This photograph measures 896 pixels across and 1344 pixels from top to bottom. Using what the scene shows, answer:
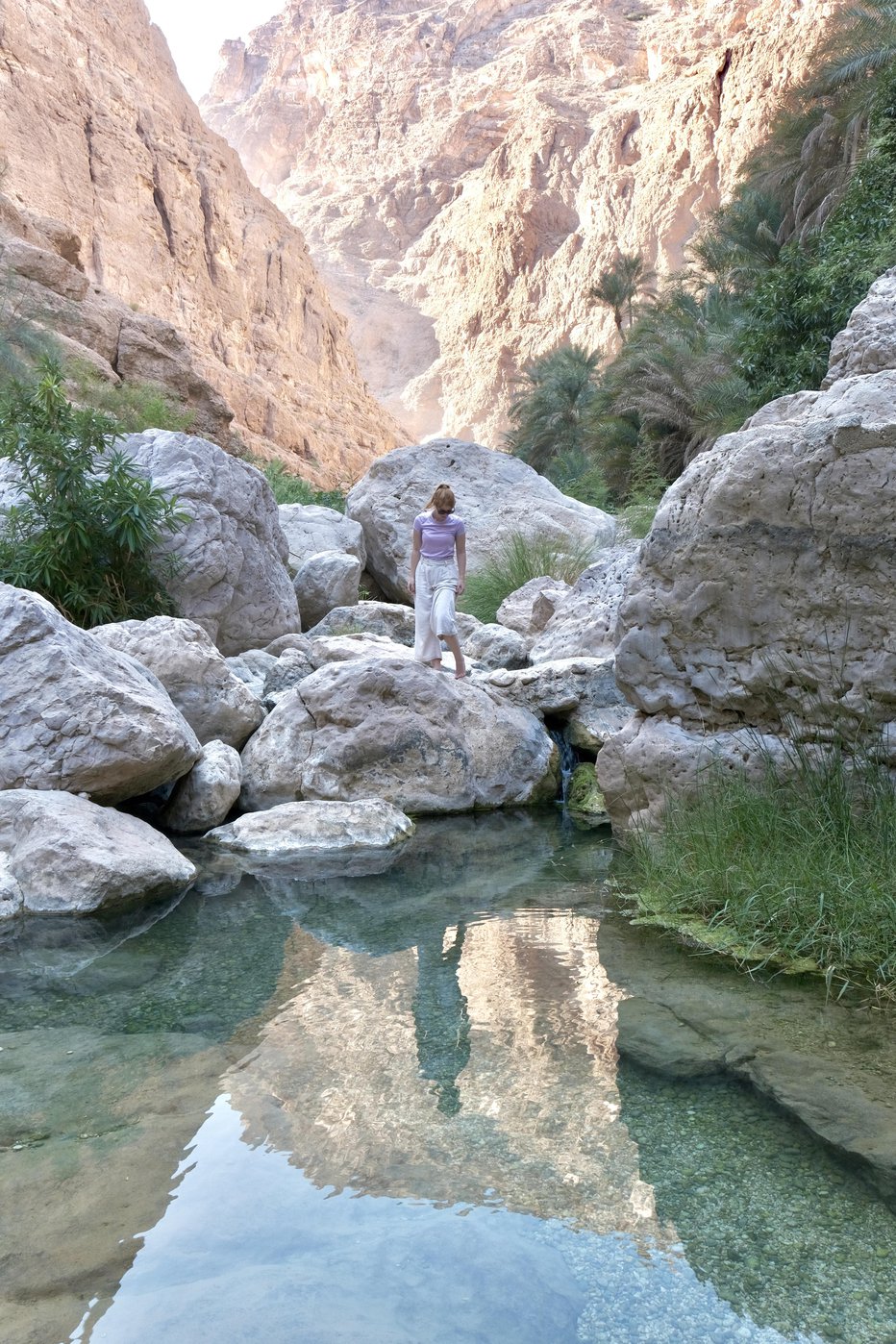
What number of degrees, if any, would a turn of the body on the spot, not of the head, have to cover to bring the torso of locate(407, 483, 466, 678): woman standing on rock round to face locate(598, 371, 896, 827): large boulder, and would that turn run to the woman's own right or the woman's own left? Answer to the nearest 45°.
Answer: approximately 45° to the woman's own left

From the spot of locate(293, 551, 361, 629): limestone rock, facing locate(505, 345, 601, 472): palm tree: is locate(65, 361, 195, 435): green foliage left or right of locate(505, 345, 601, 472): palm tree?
left

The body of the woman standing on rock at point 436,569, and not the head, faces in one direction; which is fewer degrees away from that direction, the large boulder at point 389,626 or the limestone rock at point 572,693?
the limestone rock

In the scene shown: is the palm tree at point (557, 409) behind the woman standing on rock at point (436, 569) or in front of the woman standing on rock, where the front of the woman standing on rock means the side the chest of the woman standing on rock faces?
behind

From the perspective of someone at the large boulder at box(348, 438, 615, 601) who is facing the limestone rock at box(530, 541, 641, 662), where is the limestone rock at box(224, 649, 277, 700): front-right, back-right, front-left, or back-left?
front-right

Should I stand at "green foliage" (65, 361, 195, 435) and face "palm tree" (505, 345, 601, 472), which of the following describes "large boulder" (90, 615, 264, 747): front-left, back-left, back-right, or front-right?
back-right

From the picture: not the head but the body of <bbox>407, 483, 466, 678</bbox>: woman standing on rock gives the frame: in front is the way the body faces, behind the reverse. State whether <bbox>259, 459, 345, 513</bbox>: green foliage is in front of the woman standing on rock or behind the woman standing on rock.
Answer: behind

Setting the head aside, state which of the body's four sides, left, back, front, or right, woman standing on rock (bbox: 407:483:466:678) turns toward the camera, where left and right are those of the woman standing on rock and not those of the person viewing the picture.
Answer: front

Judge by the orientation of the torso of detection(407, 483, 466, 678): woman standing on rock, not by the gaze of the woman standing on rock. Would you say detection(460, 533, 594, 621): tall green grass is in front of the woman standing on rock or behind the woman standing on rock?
behind

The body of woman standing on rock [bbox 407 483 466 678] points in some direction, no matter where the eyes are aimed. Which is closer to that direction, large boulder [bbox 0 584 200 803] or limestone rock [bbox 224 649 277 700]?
the large boulder
